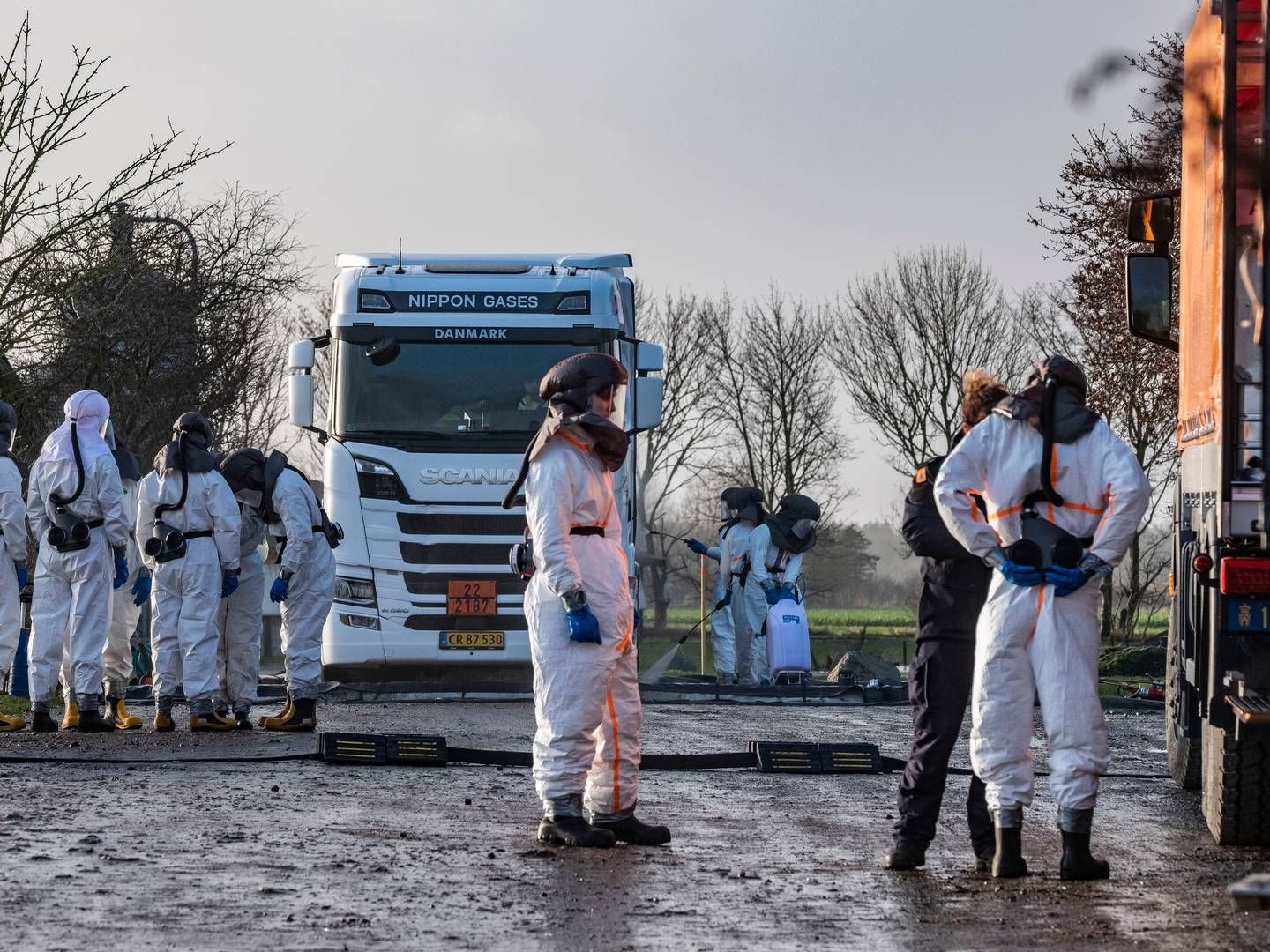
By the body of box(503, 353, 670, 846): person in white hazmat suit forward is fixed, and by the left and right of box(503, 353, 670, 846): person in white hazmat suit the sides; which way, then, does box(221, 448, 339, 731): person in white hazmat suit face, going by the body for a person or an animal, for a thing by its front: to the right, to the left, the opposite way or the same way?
the opposite way

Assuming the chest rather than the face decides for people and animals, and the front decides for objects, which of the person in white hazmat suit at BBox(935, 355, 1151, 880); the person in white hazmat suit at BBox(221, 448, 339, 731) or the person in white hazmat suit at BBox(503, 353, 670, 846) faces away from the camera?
the person in white hazmat suit at BBox(935, 355, 1151, 880)

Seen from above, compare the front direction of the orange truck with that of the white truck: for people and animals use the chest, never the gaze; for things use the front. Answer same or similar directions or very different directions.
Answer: very different directions

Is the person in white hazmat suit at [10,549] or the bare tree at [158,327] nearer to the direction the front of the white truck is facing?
the person in white hazmat suit

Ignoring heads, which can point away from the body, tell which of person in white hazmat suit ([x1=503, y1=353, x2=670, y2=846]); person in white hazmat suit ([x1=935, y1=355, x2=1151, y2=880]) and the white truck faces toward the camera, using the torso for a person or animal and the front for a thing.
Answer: the white truck

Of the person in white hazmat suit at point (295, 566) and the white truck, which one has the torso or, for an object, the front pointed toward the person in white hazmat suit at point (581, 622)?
the white truck

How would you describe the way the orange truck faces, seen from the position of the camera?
facing away from the viewer

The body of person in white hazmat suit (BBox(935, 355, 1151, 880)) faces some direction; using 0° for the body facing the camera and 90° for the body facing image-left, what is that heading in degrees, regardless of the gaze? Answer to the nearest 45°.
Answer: approximately 180°

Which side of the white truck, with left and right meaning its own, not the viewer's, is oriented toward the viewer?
front

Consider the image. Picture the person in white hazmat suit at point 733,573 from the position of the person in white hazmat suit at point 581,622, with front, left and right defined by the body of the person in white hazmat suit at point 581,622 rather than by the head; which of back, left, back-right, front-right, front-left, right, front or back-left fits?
left

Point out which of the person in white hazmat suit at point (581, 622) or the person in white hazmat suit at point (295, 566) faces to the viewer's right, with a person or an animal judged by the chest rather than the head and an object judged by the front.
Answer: the person in white hazmat suit at point (581, 622)
